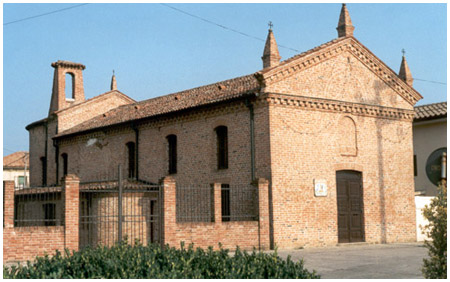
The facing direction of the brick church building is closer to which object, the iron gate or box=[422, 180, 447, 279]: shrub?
the shrub

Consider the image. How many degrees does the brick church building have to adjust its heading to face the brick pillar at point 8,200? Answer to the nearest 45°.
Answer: approximately 90° to its right

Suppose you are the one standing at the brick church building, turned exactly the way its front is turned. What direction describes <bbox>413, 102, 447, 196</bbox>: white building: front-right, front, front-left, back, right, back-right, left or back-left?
left

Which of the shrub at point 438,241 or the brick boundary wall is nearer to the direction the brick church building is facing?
the shrub

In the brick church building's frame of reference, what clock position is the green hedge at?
The green hedge is roughly at 2 o'clock from the brick church building.

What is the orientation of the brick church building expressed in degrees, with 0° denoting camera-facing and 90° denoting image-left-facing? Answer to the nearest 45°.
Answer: approximately 315°

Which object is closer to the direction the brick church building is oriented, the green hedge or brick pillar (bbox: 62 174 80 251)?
the green hedge

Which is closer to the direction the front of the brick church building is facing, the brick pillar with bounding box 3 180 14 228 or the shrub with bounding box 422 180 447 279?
the shrub

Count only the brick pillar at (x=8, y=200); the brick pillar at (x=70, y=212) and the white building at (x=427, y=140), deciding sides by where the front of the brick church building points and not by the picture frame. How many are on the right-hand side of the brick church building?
2

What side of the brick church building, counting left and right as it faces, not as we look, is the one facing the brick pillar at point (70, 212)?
right

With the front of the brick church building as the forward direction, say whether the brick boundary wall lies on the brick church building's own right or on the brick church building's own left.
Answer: on the brick church building's own right
